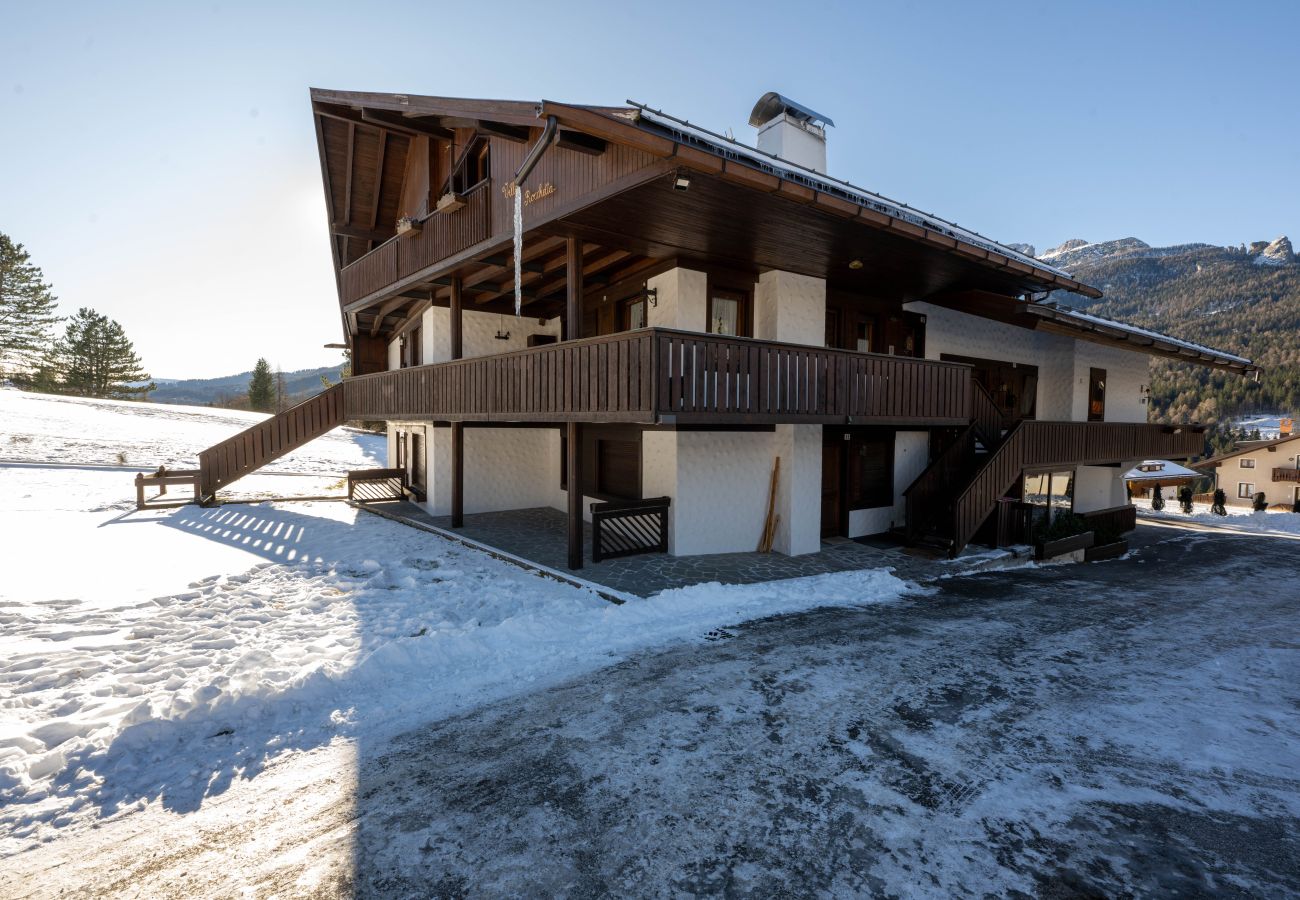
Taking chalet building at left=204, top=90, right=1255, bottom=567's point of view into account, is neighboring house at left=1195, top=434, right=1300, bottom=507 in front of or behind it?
behind

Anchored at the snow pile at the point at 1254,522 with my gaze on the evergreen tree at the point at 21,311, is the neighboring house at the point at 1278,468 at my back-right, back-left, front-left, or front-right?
back-right
